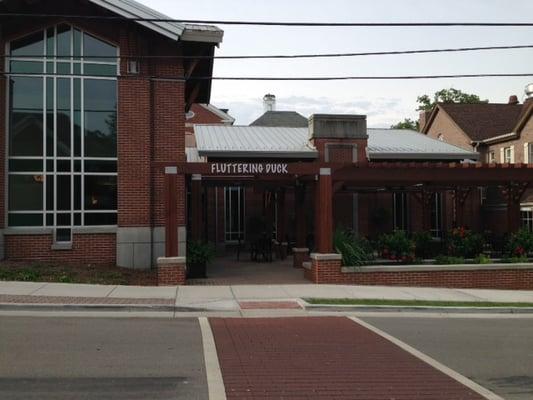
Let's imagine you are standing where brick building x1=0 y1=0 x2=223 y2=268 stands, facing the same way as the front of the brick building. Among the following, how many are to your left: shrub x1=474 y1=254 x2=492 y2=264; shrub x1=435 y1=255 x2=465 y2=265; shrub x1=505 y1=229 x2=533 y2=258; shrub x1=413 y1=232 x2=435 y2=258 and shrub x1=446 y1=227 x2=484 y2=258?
5

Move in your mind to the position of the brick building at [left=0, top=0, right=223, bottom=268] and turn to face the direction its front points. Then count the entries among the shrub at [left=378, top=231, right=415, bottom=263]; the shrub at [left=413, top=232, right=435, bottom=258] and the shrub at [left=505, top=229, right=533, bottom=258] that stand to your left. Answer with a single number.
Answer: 3

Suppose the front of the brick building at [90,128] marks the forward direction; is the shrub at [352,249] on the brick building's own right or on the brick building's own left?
on the brick building's own left

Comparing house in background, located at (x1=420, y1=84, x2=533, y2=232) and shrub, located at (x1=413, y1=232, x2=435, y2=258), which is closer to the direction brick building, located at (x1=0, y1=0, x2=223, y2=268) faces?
the shrub

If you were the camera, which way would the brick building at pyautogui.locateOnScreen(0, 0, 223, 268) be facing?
facing the viewer

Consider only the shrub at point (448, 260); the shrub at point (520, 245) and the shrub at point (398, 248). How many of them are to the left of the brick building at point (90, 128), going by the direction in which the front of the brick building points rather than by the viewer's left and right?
3

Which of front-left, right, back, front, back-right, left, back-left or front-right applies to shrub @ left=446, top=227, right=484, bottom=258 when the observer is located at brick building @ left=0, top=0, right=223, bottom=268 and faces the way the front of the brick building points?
left

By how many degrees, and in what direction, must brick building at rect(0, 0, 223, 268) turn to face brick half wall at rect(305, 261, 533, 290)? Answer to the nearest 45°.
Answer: approximately 90° to its left

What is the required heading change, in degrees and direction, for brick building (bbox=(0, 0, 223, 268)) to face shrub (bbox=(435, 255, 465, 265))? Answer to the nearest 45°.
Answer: approximately 90° to its left

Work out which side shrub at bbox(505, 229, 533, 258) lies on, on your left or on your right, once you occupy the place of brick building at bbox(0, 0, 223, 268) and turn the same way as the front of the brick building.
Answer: on your left

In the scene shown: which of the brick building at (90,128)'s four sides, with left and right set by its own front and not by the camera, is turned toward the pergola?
left

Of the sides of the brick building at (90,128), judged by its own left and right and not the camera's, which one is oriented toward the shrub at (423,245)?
left

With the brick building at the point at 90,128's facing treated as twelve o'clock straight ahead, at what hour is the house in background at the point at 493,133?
The house in background is roughly at 8 o'clock from the brick building.
